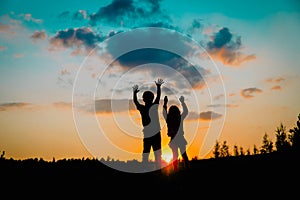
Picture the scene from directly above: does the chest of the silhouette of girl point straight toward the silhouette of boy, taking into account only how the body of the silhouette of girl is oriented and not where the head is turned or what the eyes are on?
no

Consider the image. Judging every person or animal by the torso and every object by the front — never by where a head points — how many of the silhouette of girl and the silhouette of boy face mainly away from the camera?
2

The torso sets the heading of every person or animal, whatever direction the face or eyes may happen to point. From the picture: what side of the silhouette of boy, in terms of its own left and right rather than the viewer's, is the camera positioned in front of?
back

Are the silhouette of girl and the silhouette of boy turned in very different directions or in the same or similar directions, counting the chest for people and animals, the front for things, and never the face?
same or similar directions

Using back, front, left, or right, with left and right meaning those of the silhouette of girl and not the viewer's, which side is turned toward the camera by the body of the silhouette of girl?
back

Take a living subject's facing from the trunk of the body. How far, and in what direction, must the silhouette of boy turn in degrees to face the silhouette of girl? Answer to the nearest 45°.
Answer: approximately 45° to its right
